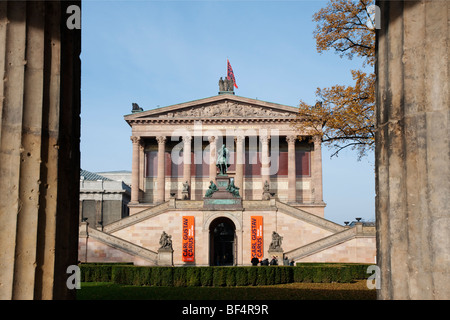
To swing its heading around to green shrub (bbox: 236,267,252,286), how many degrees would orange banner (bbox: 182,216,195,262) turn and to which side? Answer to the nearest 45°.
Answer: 0° — it already faces it

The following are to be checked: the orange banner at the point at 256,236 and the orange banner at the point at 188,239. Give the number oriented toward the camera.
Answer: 2

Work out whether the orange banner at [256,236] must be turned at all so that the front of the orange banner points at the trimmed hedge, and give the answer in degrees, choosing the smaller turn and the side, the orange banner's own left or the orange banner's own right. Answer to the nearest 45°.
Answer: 0° — it already faces it

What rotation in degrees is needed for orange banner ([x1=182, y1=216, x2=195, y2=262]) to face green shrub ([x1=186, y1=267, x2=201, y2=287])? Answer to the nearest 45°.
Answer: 0° — it already faces it

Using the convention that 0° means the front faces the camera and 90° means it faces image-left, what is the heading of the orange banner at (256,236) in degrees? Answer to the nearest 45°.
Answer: approximately 0°

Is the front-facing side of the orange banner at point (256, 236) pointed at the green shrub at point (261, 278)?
yes
